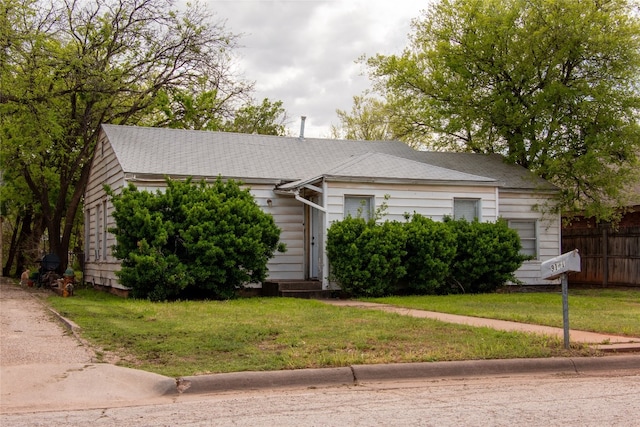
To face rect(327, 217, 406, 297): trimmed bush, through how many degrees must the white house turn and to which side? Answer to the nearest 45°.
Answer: approximately 45° to its left

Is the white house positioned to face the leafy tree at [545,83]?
no

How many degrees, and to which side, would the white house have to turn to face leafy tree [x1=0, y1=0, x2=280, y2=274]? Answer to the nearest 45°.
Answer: approximately 135° to its right

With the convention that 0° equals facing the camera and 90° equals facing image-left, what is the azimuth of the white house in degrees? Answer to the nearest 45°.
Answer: approximately 0°

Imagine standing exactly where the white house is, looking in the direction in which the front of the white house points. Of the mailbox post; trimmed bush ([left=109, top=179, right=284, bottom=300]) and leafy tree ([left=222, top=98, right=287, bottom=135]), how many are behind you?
1

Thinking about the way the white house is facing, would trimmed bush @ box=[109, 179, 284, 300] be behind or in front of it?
in front

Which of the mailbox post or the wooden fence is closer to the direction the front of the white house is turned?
the mailbox post

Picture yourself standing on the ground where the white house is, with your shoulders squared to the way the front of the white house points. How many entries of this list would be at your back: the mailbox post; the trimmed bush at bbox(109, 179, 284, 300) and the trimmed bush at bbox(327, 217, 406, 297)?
0

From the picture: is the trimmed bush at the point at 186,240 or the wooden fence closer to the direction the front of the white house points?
the trimmed bush

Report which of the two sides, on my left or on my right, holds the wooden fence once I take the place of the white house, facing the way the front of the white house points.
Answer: on my left

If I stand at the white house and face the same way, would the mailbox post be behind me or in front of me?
in front

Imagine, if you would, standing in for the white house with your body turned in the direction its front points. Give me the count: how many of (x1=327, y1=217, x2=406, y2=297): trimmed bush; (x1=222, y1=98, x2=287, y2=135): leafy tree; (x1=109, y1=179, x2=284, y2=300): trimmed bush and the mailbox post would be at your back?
1

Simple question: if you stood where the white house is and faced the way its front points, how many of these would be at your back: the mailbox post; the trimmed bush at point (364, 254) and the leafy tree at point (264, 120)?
1

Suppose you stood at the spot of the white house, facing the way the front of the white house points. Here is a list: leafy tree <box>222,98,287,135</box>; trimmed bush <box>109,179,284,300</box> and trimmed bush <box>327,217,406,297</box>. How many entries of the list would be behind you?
1

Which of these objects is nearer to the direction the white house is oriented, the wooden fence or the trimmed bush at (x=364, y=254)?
the trimmed bush

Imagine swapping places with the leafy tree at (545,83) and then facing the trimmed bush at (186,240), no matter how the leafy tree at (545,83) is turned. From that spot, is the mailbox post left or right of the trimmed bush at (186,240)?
left

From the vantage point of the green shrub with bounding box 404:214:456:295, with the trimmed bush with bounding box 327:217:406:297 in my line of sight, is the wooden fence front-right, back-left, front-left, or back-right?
back-right

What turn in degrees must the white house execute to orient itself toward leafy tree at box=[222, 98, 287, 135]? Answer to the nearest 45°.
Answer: approximately 180°

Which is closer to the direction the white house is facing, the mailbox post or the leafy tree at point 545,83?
the mailbox post
